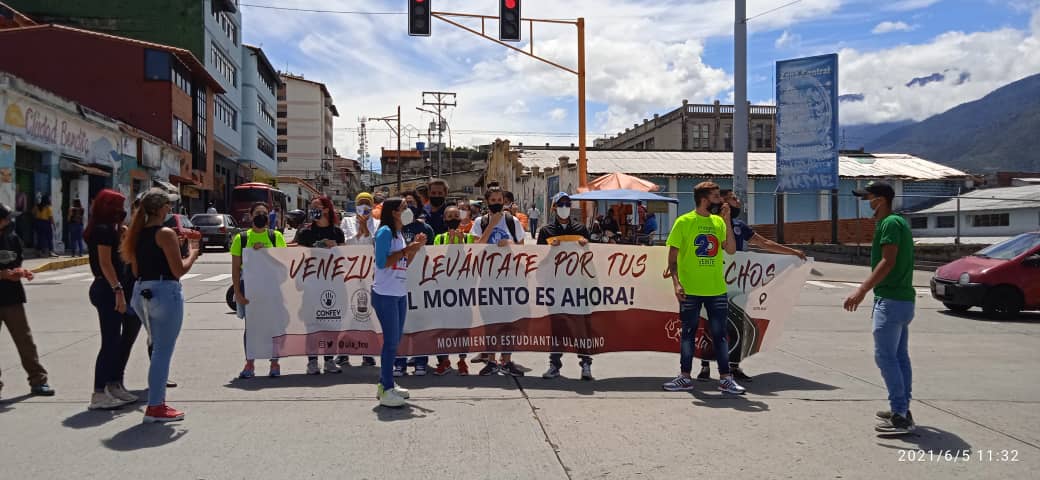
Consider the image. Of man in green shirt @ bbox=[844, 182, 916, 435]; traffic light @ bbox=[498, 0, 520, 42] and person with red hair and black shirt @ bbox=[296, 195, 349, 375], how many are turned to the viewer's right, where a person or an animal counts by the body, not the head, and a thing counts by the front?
0

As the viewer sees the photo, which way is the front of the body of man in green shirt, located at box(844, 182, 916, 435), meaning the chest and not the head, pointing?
to the viewer's left

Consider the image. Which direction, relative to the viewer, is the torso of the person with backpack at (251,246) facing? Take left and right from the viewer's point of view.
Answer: facing the viewer

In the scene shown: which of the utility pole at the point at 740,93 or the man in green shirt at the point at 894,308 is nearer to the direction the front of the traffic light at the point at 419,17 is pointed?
the man in green shirt

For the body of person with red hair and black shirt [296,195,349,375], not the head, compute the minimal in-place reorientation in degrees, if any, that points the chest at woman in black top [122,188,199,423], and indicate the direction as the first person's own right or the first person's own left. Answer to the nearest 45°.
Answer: approximately 45° to the first person's own right

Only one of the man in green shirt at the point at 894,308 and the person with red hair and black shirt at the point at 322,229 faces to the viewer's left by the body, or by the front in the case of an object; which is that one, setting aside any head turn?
the man in green shirt

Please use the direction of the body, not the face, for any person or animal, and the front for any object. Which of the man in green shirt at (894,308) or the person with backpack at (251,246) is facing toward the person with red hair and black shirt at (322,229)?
the man in green shirt

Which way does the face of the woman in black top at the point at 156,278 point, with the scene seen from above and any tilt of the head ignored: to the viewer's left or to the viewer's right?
to the viewer's right

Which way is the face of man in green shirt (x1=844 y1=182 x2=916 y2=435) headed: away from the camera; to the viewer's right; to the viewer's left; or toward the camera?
to the viewer's left

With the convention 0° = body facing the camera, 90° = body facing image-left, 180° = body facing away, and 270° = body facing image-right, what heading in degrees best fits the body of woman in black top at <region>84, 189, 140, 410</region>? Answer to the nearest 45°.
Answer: approximately 270°

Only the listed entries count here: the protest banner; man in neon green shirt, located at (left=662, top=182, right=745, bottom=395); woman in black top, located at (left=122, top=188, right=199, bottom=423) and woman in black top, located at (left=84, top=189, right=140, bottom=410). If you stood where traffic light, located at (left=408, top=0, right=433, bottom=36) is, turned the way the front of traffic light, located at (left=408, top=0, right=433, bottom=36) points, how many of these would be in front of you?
4

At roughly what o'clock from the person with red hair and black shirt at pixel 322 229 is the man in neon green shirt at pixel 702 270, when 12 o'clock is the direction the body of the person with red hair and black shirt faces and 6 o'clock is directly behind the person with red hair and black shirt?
The man in neon green shirt is roughly at 10 o'clock from the person with red hair and black shirt.

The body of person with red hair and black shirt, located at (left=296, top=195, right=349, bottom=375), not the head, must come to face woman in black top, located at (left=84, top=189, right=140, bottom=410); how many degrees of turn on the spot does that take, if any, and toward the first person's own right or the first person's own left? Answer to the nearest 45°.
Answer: approximately 45° to the first person's own right

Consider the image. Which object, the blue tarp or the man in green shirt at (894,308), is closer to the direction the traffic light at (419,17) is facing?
the man in green shirt

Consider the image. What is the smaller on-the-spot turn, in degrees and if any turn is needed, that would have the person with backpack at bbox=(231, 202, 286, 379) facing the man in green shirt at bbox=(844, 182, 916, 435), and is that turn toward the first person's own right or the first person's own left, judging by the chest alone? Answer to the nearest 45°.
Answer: approximately 45° to the first person's own left

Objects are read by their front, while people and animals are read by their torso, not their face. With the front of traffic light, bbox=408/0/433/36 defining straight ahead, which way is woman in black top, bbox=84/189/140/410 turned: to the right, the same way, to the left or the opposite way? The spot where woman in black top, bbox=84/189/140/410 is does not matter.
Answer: to the left

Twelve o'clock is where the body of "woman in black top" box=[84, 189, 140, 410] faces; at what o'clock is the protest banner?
The protest banner is roughly at 12 o'clock from the woman in black top.

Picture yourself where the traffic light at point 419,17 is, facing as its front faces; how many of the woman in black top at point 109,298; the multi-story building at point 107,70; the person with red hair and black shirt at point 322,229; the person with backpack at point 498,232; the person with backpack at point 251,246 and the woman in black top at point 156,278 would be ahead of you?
5

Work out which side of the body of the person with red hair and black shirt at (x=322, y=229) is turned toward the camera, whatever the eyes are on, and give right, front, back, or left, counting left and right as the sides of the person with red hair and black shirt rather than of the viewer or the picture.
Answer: front
